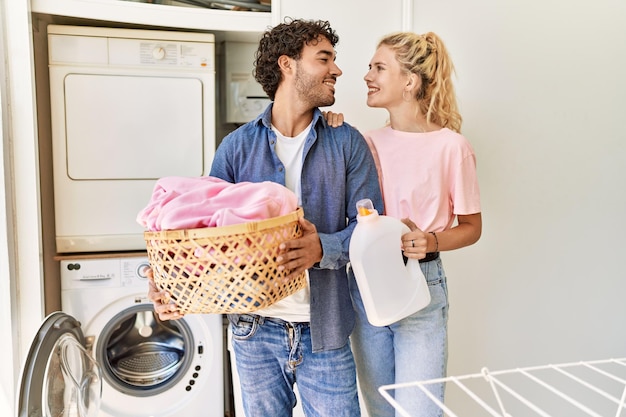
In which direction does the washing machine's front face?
toward the camera

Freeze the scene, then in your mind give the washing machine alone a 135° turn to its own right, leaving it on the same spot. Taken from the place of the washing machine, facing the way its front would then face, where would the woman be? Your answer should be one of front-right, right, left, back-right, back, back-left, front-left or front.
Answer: back

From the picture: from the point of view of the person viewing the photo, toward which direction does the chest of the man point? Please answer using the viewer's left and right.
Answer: facing the viewer

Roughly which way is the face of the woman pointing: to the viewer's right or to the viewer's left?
to the viewer's left

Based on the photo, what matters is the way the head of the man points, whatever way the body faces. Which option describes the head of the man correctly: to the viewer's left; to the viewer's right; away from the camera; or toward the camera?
to the viewer's right

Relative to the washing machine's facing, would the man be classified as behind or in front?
in front

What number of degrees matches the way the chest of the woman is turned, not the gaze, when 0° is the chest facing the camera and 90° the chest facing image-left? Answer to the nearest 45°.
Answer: approximately 45°

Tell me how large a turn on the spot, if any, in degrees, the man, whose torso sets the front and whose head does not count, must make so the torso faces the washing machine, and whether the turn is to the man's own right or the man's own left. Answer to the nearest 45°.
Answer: approximately 135° to the man's own right

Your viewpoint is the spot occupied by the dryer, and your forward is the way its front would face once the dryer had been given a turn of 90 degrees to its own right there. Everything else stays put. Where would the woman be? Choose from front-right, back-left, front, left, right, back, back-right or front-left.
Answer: back-left
